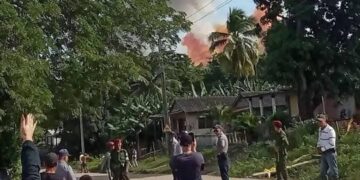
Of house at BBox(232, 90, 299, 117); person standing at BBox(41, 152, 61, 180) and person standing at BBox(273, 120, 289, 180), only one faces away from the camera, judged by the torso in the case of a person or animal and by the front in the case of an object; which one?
person standing at BBox(41, 152, 61, 180)

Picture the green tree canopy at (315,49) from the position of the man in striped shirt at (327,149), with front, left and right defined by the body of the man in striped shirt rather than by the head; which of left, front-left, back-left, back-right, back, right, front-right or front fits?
back-right

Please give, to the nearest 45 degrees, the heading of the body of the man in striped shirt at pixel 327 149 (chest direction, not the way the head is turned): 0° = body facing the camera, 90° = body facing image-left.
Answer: approximately 45°

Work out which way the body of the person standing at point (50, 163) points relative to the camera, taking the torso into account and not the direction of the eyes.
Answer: away from the camera

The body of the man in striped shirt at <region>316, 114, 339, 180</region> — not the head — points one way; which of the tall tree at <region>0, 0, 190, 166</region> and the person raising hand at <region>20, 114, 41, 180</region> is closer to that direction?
the person raising hand

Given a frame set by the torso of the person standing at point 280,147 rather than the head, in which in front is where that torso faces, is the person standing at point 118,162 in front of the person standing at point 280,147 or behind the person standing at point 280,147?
in front

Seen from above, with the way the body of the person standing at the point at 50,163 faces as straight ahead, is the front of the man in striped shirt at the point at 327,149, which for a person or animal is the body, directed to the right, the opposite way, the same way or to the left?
to the left

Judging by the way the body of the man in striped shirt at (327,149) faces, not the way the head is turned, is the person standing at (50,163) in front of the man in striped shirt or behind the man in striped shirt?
in front

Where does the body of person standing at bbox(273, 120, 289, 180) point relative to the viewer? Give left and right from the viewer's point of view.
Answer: facing to the left of the viewer
